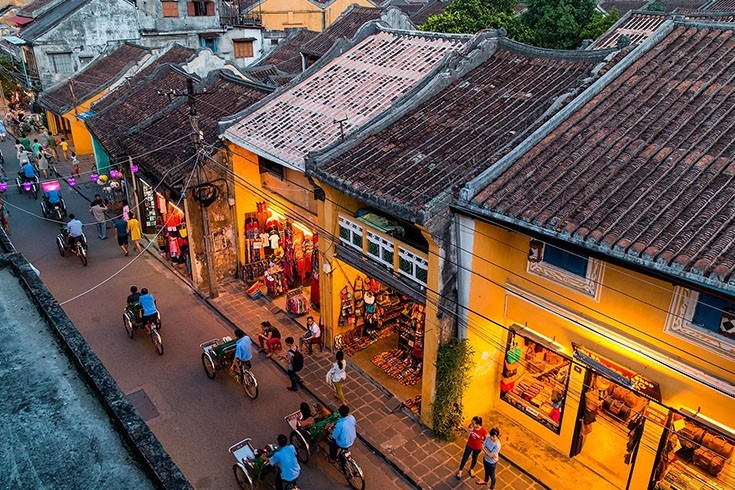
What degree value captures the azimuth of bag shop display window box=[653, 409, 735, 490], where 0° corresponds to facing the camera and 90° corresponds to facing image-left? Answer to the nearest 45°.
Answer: approximately 45°

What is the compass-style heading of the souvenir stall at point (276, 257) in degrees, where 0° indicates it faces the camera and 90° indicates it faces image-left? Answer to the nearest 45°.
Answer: approximately 45°

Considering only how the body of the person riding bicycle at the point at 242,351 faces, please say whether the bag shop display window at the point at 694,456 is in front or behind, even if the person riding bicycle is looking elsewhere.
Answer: behind

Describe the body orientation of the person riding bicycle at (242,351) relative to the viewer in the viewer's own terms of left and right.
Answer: facing away from the viewer and to the left of the viewer
